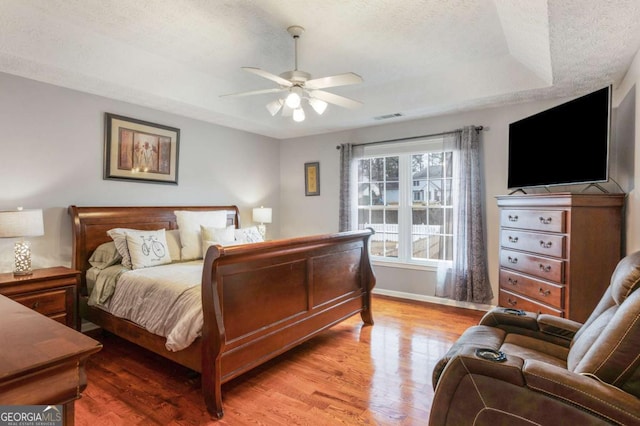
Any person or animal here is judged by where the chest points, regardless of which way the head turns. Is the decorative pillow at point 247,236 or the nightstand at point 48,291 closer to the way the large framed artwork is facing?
the decorative pillow

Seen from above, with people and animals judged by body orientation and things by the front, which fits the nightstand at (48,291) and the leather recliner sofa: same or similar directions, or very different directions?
very different directions

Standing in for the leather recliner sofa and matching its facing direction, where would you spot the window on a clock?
The window is roughly at 2 o'clock from the leather recliner sofa.

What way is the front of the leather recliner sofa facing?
to the viewer's left

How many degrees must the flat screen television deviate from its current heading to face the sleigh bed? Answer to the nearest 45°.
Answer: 0° — it already faces it

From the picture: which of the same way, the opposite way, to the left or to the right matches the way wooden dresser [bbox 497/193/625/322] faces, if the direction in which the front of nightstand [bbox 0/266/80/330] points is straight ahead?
the opposite way

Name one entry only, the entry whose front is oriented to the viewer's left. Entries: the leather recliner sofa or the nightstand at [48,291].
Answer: the leather recliner sofa

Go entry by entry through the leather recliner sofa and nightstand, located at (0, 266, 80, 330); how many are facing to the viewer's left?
1

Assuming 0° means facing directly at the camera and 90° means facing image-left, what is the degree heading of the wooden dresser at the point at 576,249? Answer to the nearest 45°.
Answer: approximately 45°

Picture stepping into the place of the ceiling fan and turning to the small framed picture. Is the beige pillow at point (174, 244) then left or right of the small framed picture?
left

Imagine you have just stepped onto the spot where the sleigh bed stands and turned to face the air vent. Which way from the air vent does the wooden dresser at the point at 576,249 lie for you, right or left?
right

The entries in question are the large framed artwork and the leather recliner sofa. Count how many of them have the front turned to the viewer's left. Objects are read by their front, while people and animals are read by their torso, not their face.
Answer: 1
